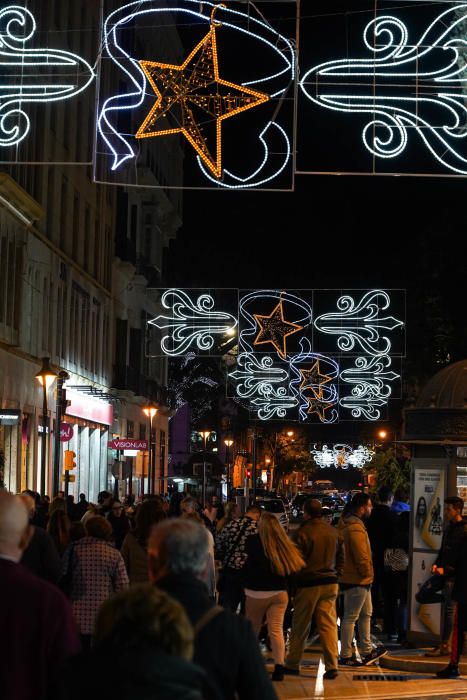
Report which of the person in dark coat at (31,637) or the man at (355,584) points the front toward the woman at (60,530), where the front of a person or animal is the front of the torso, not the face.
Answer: the person in dark coat

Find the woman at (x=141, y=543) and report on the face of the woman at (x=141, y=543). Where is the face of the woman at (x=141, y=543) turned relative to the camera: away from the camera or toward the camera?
away from the camera

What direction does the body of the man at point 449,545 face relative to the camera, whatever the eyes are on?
to the viewer's left

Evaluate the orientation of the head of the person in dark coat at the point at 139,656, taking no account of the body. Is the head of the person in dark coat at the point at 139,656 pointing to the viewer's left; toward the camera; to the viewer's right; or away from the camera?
away from the camera

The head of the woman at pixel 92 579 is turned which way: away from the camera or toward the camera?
away from the camera

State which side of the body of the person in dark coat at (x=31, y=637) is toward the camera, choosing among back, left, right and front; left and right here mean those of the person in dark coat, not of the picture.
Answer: back
